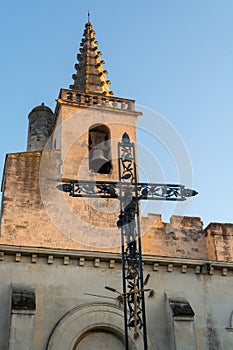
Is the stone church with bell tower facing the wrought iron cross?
yes

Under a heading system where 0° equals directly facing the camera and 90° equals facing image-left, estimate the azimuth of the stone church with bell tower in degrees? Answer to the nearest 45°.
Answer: approximately 0°
